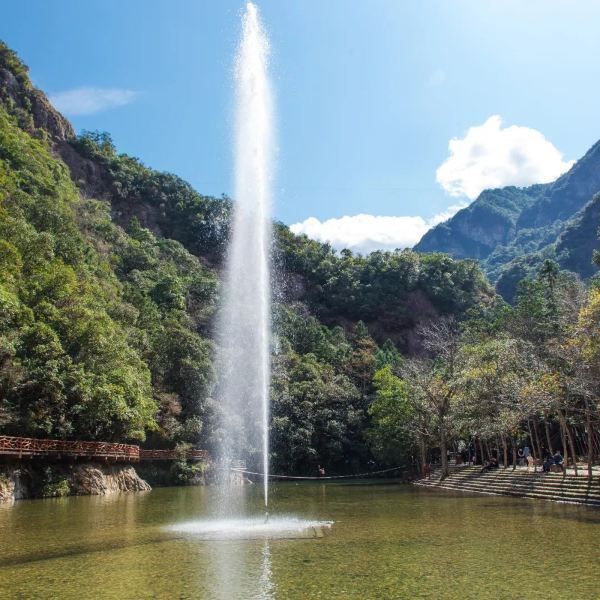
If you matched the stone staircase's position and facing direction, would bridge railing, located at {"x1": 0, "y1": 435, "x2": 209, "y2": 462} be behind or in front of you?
in front
